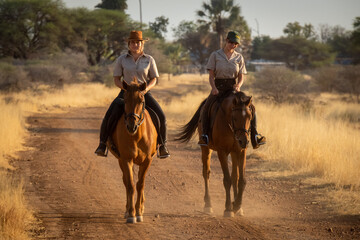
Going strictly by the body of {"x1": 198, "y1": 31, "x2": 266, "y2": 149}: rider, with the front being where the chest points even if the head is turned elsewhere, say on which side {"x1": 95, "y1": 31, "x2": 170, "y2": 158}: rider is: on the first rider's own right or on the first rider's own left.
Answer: on the first rider's own right

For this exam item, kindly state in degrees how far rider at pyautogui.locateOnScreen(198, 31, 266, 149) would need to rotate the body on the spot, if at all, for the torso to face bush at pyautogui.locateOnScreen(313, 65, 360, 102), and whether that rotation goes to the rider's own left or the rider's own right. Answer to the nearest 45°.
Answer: approximately 180°

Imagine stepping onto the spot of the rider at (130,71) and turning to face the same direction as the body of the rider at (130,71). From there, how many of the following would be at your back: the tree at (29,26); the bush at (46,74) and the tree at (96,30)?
3

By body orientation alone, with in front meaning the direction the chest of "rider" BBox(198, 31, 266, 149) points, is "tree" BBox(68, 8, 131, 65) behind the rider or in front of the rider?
behind

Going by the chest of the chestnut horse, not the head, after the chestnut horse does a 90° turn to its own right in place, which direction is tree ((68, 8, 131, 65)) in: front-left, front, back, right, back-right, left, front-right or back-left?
right

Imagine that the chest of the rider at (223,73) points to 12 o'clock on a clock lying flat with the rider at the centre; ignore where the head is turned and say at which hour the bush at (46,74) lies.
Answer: The bush is roughly at 5 o'clock from the rider.

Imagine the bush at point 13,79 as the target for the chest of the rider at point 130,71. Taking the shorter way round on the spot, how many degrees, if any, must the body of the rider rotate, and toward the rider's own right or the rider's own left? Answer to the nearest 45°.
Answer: approximately 180°

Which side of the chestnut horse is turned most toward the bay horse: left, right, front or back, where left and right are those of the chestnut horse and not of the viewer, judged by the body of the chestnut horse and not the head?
left

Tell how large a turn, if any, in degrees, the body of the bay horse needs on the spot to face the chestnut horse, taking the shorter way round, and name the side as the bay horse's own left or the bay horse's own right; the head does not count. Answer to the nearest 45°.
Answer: approximately 90° to the bay horse's own right

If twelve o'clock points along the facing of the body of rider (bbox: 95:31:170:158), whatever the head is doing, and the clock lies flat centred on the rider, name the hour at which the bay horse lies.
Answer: The bay horse is roughly at 9 o'clock from the rider.
